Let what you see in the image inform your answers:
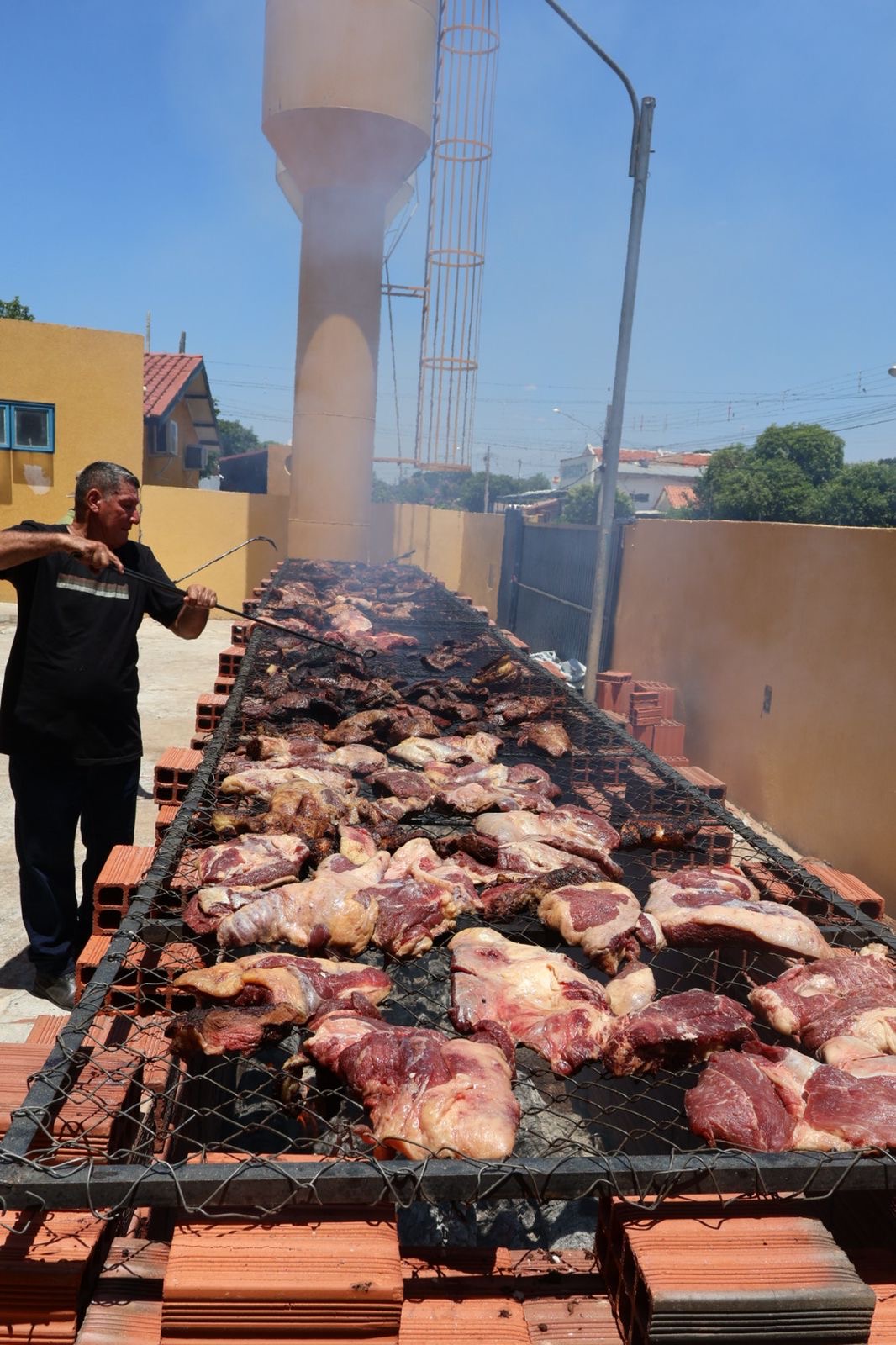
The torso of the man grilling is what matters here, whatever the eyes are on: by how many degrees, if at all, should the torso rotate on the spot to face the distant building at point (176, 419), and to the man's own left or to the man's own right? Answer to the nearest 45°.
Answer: approximately 135° to the man's own left

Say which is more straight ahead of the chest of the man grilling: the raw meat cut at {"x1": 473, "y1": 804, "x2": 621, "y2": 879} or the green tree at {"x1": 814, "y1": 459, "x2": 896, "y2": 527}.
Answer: the raw meat cut

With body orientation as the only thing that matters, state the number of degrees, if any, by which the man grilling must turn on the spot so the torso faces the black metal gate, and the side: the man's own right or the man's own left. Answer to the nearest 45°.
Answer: approximately 90° to the man's own left

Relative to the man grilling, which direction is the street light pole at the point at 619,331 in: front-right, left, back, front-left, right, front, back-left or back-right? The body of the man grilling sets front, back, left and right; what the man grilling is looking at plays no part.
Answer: left

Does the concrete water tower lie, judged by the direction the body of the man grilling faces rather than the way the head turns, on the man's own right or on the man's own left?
on the man's own left

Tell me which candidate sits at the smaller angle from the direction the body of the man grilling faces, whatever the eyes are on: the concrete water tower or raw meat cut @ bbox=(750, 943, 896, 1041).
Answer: the raw meat cut

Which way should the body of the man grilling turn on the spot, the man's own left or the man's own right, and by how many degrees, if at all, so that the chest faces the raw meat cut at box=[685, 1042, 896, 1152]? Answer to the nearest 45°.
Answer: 0° — they already face it

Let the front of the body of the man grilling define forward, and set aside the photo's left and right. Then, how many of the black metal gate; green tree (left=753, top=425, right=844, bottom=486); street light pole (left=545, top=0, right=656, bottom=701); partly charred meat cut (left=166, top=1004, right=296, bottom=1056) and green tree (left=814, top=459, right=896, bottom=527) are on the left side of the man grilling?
4

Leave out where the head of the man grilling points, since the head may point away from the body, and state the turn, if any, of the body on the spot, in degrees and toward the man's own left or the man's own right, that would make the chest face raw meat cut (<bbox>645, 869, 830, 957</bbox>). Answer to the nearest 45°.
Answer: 0° — they already face it

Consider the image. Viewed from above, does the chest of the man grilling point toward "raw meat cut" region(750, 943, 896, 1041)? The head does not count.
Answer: yes

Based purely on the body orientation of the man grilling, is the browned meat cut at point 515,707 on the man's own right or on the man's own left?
on the man's own left

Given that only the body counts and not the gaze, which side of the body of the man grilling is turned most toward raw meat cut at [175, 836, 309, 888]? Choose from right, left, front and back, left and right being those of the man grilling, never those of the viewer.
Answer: front

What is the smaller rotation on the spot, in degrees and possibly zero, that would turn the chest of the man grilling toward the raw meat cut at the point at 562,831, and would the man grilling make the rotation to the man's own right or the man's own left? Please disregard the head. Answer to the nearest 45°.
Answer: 0° — they already face it
